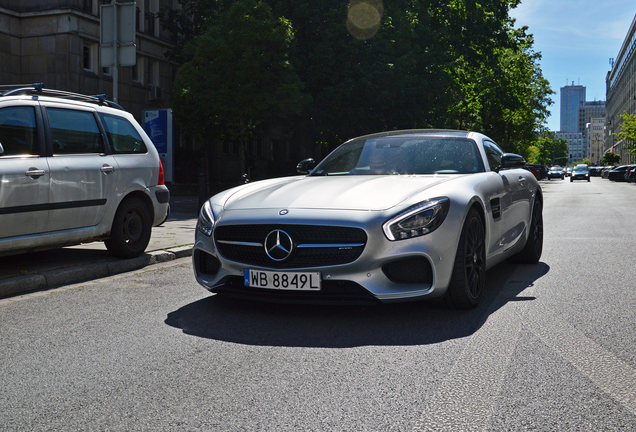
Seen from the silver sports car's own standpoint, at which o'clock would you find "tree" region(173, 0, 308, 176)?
The tree is roughly at 4 o'clock from the silver sports car.

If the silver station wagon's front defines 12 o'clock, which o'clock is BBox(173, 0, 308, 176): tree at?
The tree is roughly at 5 o'clock from the silver station wagon.

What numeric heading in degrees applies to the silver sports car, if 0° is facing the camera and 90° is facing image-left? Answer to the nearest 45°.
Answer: approximately 45°

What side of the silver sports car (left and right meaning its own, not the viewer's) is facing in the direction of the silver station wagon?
right
